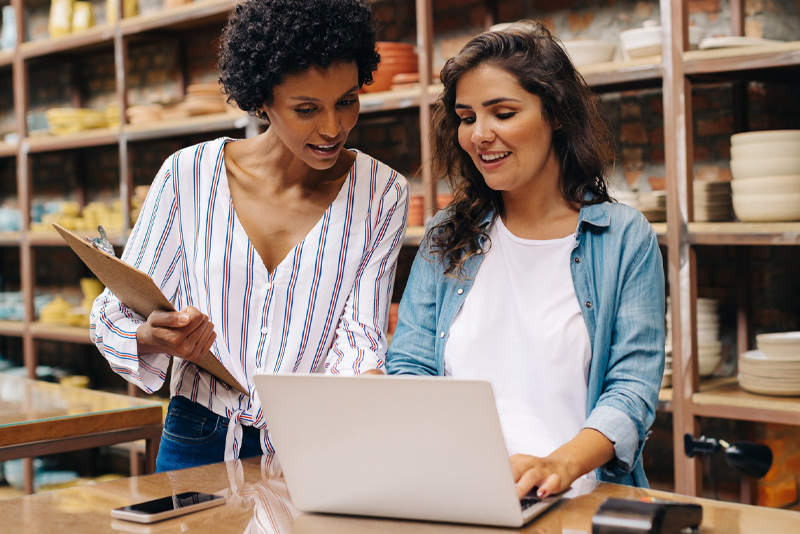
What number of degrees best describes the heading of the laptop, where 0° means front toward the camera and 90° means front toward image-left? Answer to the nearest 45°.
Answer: approximately 225°

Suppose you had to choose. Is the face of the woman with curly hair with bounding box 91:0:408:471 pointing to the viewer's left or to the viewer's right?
to the viewer's right

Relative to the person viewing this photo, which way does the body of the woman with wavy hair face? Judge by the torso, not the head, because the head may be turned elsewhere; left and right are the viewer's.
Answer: facing the viewer and to the left of the viewer

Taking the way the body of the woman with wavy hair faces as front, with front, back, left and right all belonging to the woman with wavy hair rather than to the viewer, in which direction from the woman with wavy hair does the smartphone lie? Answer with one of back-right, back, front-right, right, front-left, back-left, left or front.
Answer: front

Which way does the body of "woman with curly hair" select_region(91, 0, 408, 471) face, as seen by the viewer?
toward the camera

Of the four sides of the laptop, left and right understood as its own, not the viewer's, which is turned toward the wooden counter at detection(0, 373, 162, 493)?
left

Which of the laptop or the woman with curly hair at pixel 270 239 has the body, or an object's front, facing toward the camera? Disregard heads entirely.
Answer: the woman with curly hair

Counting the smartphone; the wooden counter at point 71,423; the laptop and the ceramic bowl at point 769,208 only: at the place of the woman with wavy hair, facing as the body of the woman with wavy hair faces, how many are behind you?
1

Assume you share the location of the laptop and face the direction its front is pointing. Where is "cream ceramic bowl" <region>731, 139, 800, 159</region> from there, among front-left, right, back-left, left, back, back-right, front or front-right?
front

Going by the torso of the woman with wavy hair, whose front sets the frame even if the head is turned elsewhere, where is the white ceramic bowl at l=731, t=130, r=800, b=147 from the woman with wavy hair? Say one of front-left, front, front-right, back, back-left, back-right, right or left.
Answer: back

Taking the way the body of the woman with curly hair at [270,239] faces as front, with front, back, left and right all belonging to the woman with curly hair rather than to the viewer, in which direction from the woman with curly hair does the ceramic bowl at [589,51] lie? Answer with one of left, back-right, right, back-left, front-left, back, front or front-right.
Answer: back-left

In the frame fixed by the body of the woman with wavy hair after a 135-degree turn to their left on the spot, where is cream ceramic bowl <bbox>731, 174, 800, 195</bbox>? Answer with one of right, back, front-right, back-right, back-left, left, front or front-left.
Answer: front-left

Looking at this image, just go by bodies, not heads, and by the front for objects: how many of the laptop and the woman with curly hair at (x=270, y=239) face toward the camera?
1

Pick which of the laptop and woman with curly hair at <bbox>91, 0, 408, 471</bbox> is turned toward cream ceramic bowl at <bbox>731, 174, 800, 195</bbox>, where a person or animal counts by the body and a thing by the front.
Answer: the laptop
